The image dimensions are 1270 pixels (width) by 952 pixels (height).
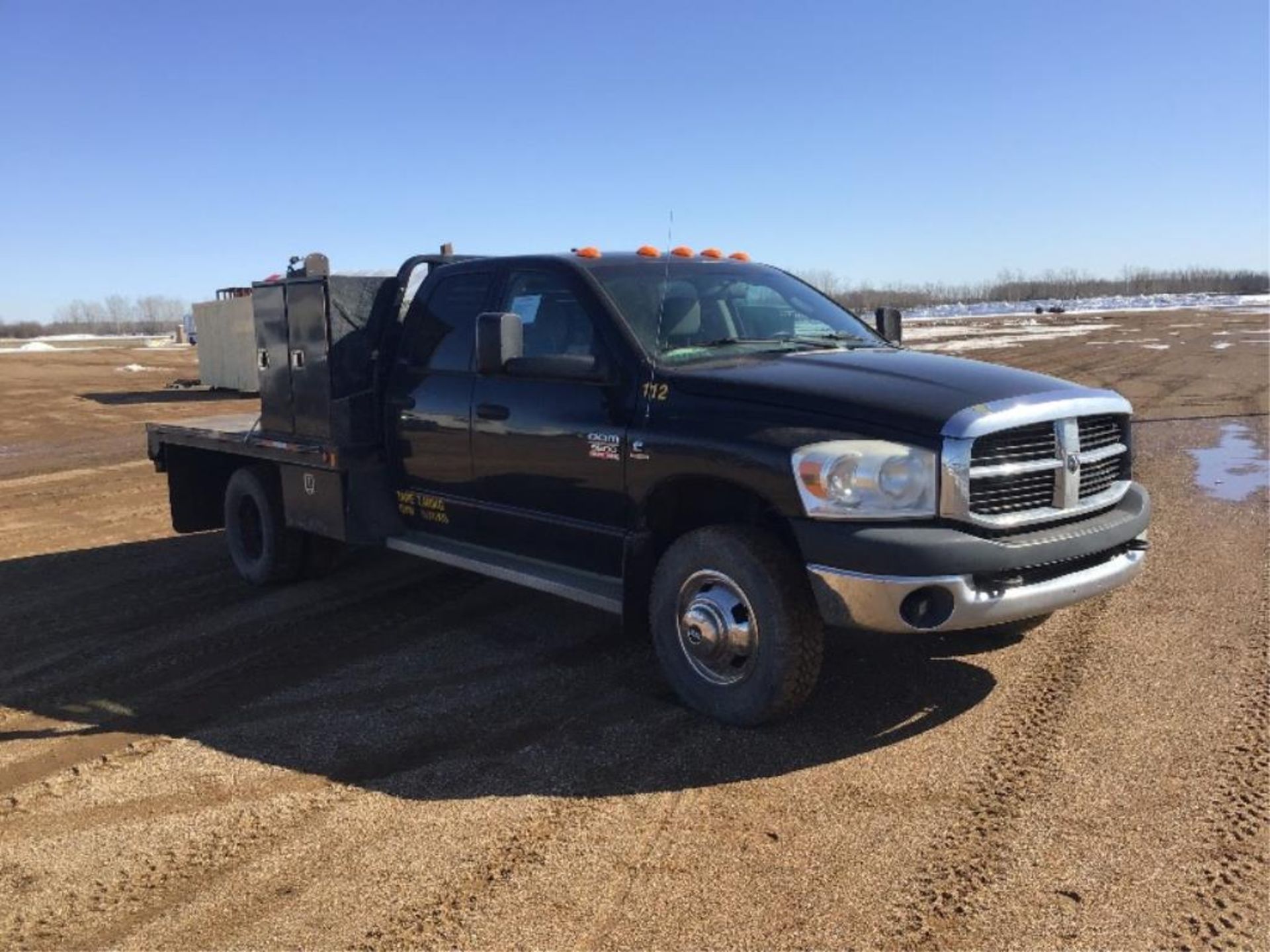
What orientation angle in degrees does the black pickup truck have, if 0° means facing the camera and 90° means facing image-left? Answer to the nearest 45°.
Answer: approximately 315°
